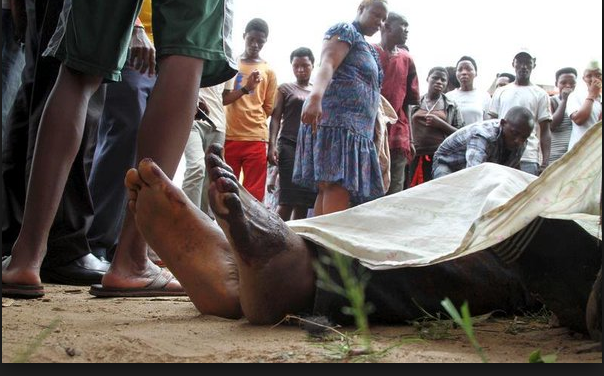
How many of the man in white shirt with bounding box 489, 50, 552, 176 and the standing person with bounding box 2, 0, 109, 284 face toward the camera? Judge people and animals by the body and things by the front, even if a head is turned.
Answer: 1

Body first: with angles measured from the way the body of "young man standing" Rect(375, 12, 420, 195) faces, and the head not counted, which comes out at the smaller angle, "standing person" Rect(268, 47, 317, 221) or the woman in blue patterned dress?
the woman in blue patterned dress

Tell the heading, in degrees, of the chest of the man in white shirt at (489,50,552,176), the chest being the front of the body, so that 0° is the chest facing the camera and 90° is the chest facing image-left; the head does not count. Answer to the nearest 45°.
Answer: approximately 0°

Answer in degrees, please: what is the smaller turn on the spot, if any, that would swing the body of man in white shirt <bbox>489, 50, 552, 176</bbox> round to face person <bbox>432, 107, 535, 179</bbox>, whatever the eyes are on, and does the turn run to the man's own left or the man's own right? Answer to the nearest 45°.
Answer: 0° — they already face them

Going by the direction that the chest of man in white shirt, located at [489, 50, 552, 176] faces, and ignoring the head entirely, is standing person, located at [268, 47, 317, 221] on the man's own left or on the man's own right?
on the man's own right

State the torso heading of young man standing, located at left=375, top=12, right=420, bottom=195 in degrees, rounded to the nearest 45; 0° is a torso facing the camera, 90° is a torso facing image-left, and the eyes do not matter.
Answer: approximately 315°

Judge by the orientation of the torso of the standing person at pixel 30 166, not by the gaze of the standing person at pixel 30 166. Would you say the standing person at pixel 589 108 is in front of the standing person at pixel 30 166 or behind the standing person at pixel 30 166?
in front

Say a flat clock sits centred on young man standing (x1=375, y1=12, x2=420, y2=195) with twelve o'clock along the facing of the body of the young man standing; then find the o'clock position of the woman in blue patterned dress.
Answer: The woman in blue patterned dress is roughly at 2 o'clock from the young man standing.

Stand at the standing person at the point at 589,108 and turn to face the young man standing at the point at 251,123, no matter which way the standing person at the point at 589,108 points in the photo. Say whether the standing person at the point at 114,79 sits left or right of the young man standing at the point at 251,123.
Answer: left
